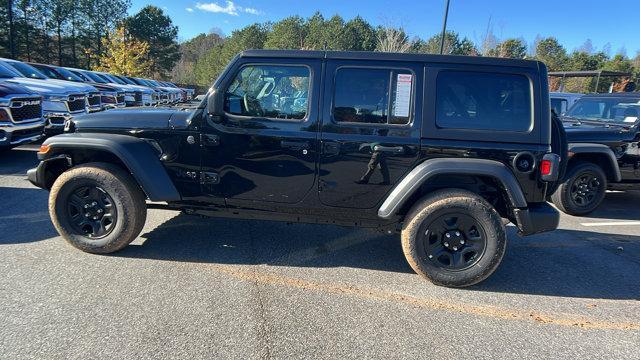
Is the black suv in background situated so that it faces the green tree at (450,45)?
no

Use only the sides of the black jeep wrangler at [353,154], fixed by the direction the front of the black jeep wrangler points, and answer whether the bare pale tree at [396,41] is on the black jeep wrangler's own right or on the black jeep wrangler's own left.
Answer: on the black jeep wrangler's own right

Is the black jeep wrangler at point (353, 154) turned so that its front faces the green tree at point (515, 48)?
no

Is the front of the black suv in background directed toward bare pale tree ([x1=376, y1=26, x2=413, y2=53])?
no

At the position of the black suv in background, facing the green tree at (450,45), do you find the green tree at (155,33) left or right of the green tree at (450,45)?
left

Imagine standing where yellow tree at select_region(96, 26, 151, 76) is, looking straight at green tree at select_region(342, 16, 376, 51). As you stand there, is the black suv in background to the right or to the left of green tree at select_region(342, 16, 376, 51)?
right

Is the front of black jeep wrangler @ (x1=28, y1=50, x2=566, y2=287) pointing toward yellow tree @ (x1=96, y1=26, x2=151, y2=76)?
no

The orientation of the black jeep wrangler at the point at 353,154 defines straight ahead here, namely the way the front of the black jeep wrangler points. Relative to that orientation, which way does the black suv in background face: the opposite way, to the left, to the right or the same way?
the same way

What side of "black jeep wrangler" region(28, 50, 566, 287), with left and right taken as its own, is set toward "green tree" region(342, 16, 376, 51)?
right

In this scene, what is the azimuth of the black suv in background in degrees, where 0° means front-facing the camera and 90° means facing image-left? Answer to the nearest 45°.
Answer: approximately 45°

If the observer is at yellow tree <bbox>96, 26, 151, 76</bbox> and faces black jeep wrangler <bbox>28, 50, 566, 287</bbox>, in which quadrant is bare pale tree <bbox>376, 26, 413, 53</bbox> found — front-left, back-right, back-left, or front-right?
front-left

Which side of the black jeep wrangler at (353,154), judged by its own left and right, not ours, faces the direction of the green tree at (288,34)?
right

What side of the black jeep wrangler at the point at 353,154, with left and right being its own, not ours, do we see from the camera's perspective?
left

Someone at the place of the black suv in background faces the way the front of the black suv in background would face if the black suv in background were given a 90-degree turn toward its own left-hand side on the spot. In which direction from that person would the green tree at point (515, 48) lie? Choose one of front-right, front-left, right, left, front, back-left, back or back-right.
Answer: back-left
